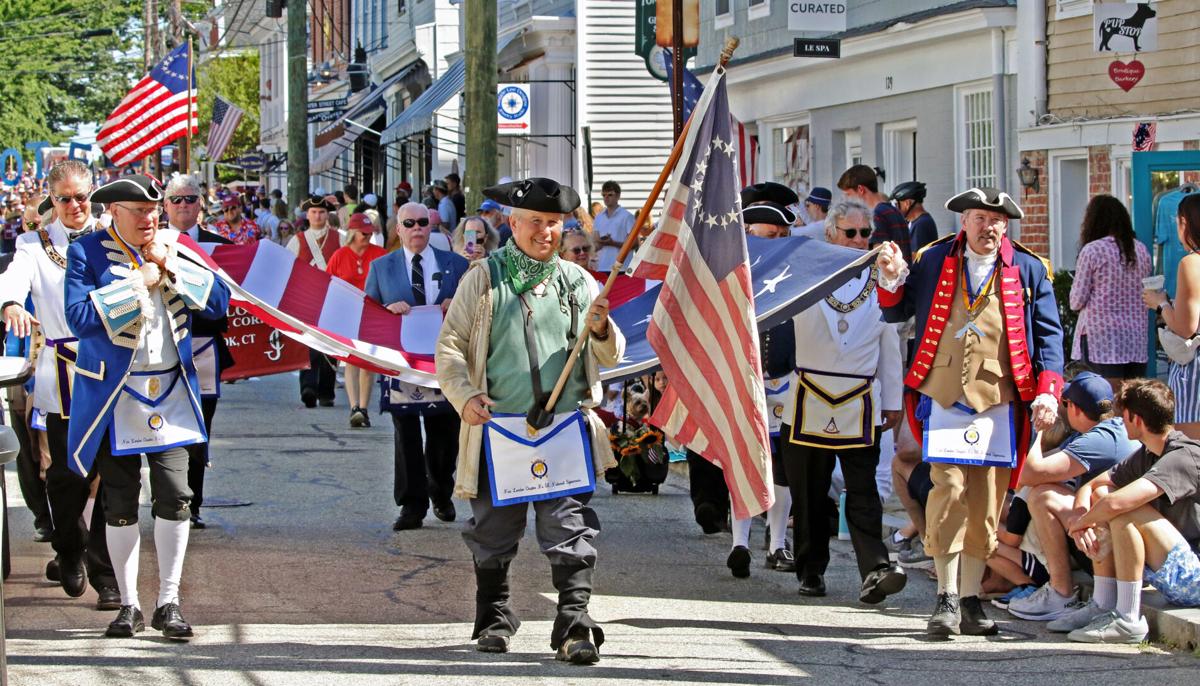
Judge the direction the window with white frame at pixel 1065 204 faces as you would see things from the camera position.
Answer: facing the viewer and to the left of the viewer

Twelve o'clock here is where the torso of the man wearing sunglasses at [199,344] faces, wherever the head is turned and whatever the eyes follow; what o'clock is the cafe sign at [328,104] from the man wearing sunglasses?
The cafe sign is roughly at 6 o'clock from the man wearing sunglasses.

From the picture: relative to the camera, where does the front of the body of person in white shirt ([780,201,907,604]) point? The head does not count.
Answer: toward the camera

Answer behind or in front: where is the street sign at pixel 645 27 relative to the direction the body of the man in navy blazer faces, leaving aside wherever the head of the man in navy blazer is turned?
behind

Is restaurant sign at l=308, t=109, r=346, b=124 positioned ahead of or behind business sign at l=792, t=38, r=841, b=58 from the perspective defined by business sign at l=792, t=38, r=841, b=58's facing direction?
behind

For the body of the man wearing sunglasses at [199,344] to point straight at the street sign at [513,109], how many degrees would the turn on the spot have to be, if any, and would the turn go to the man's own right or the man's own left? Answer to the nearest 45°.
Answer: approximately 180°

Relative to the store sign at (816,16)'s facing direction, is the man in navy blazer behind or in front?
in front

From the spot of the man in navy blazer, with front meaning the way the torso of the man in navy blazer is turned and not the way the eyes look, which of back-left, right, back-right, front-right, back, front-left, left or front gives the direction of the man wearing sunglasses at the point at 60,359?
front-right

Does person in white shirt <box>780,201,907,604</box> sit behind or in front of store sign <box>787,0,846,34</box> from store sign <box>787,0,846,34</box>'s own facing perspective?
in front

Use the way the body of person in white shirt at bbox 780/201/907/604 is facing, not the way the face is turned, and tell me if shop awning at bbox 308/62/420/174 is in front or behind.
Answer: behind
